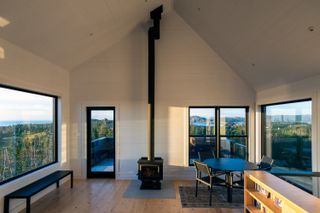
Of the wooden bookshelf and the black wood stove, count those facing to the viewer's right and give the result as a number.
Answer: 0

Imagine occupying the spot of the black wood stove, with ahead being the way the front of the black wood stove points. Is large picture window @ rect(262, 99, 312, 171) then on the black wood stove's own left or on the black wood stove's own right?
on the black wood stove's own left

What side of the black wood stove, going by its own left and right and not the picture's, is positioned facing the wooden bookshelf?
front

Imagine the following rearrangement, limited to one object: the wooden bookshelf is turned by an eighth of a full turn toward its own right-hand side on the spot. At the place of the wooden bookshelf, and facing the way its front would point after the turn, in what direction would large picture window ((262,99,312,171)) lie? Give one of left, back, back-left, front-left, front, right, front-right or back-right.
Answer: right

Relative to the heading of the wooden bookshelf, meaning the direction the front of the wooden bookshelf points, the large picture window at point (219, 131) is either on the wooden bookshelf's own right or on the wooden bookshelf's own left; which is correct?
on the wooden bookshelf's own right

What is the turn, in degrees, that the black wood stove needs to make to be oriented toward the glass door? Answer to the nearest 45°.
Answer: approximately 135° to its right

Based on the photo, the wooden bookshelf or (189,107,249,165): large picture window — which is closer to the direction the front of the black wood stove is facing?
the wooden bookshelf

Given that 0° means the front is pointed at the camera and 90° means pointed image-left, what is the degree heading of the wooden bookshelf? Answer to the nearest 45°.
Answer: approximately 45°
